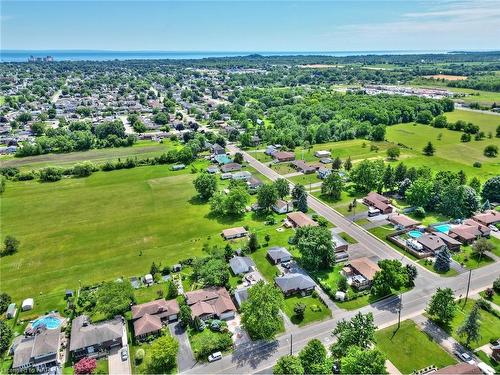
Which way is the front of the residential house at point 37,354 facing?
toward the camera

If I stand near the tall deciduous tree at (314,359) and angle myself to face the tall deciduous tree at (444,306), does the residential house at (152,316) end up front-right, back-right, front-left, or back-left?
back-left

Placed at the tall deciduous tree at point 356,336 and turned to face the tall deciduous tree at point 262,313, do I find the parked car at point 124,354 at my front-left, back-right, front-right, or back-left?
front-left

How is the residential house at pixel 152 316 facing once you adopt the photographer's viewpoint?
facing the viewer and to the right of the viewer

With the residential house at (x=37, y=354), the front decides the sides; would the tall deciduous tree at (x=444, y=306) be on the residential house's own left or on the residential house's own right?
on the residential house's own left

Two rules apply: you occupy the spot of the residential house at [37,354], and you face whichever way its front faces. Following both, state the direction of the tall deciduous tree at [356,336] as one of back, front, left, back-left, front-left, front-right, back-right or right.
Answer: front-left

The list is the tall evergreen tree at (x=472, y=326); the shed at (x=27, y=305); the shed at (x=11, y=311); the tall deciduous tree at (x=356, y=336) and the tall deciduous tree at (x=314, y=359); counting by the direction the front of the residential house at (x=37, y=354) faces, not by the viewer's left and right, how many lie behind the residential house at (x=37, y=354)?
2

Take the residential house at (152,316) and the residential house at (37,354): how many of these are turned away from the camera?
0

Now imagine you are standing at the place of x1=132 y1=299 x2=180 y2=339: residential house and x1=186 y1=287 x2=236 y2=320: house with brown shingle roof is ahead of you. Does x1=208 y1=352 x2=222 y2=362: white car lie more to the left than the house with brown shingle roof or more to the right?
right

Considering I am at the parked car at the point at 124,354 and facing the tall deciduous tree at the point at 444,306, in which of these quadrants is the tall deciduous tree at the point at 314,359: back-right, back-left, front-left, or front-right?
front-right

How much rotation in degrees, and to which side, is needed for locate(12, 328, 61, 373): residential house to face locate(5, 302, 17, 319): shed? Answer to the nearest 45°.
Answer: approximately 180°

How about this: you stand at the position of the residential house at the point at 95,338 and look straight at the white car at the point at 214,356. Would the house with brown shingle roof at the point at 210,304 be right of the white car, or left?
left

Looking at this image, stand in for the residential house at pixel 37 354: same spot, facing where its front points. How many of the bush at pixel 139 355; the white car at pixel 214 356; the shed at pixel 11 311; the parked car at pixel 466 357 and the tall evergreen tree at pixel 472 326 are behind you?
1

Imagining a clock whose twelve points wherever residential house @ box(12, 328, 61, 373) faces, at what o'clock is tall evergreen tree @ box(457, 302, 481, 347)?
The tall evergreen tree is roughly at 10 o'clock from the residential house.
